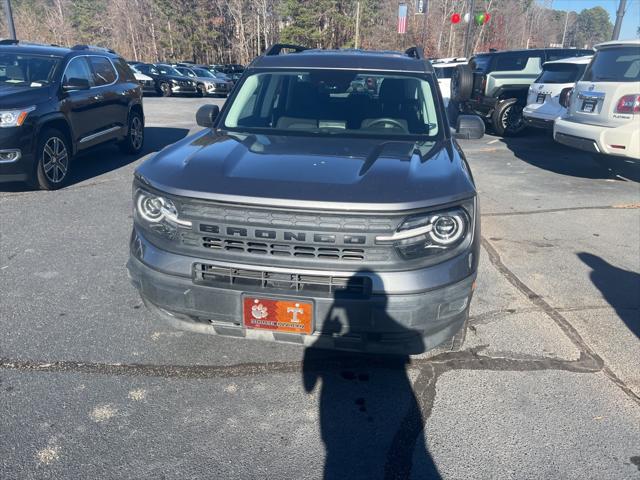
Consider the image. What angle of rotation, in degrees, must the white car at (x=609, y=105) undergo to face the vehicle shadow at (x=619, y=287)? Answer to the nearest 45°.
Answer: approximately 135° to its right

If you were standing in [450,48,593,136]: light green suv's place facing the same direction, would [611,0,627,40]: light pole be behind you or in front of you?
in front

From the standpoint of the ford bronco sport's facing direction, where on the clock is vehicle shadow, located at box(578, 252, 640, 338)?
The vehicle shadow is roughly at 10 o'clock from the ford bronco sport.

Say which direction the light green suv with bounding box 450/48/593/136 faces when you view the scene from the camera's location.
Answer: facing away from the viewer and to the right of the viewer

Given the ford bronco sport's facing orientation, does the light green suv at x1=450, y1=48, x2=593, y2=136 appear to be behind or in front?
behind

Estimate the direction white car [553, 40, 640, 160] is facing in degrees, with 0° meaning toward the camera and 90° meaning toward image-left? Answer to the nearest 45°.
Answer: approximately 225°

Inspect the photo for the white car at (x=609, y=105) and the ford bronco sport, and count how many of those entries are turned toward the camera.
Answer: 1

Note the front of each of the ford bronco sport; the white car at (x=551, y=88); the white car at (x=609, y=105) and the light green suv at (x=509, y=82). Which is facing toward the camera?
the ford bronco sport

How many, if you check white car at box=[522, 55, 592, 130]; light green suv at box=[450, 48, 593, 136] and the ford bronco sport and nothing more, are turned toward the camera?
1

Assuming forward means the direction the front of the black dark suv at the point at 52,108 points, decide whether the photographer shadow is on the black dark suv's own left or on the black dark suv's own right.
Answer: on the black dark suv's own left

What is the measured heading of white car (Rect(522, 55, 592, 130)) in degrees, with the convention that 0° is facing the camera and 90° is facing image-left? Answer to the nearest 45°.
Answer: approximately 225°

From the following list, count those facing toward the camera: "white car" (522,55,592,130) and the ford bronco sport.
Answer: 1

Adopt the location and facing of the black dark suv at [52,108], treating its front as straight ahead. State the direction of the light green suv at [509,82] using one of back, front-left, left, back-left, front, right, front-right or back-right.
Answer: back-left
